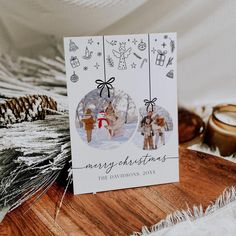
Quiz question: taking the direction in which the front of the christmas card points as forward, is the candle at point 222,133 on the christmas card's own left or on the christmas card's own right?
on the christmas card's own left

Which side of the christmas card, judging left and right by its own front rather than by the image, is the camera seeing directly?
front

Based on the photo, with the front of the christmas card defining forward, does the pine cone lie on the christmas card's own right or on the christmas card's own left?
on the christmas card's own right
